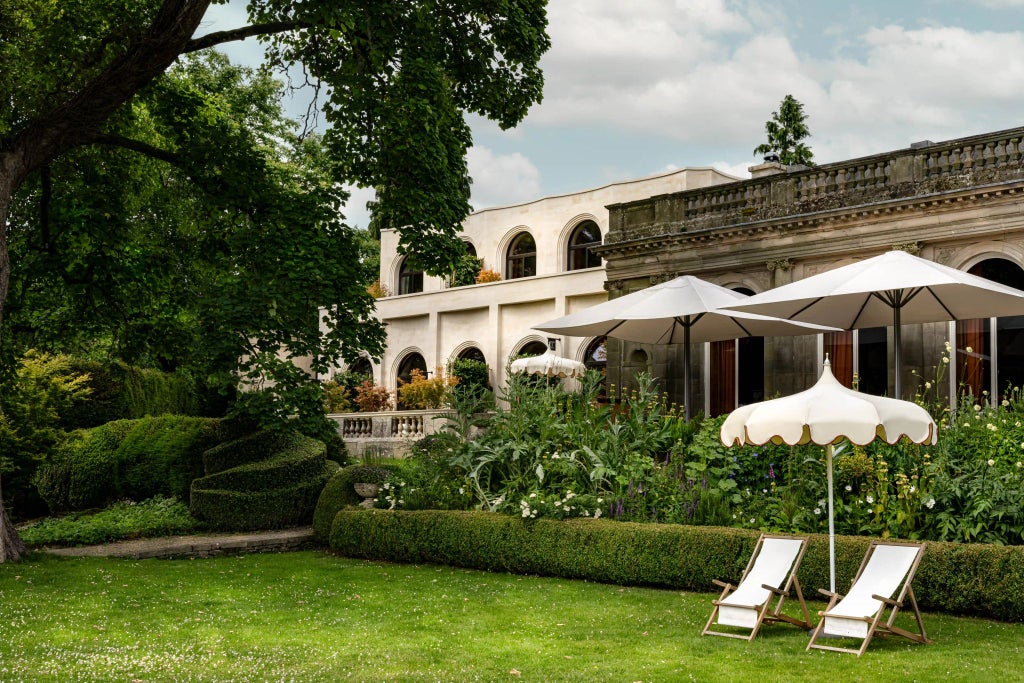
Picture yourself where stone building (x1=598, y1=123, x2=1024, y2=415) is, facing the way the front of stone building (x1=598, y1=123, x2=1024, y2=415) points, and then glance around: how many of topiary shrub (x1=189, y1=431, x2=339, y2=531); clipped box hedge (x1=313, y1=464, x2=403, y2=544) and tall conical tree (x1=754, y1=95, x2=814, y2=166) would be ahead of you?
2

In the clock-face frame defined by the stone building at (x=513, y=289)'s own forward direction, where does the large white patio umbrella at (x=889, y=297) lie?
The large white patio umbrella is roughly at 10 o'clock from the stone building.

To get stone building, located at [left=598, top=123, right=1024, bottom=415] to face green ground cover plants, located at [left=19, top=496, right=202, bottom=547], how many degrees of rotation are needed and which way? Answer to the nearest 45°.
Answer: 0° — it already faces it

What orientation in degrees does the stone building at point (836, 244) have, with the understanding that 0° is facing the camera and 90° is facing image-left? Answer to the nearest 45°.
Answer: approximately 45°

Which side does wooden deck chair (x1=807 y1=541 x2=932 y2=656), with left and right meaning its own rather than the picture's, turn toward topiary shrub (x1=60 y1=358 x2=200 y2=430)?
right

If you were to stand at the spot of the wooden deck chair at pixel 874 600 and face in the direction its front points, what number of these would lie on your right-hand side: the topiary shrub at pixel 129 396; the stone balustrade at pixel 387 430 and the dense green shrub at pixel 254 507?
3

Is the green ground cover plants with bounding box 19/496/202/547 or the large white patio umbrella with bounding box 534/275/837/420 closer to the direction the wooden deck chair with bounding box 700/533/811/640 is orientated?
the green ground cover plants

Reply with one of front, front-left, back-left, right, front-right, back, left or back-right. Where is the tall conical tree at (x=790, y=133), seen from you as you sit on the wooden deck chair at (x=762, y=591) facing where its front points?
back-right

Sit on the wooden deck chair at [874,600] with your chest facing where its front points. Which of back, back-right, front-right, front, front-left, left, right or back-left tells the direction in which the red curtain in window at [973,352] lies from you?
back-right

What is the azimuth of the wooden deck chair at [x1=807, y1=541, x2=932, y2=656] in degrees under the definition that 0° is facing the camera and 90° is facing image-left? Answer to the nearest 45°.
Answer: approximately 45°
